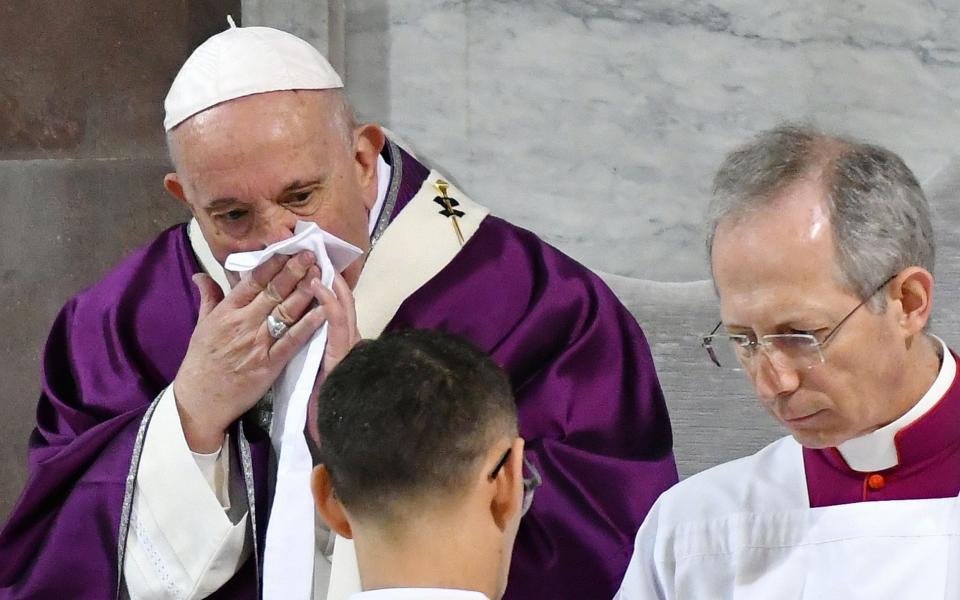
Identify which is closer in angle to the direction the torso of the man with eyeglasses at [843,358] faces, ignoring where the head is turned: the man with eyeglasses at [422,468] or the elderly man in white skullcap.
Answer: the man with eyeglasses

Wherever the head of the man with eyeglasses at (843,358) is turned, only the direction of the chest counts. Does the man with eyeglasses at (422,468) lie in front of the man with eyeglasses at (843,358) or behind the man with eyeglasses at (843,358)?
in front

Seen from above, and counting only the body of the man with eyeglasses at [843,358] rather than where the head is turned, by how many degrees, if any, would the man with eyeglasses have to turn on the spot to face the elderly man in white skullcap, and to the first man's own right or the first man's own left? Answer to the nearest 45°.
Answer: approximately 45° to the first man's own right

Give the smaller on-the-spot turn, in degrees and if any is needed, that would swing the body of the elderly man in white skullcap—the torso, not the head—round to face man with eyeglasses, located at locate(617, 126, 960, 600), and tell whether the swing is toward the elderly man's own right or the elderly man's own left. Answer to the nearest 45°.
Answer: approximately 45° to the elderly man's own left

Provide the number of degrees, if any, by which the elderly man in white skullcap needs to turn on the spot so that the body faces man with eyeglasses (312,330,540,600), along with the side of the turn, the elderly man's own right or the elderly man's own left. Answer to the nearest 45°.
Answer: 0° — they already face them

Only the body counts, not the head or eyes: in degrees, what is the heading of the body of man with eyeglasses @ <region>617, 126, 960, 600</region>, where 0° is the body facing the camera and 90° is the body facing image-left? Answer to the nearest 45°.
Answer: approximately 45°

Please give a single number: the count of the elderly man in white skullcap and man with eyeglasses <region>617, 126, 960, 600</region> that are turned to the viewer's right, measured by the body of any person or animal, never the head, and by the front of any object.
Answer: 0

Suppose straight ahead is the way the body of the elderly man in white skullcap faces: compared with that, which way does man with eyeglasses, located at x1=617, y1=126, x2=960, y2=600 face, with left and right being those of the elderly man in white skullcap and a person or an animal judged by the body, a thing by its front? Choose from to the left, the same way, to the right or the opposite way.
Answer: to the right

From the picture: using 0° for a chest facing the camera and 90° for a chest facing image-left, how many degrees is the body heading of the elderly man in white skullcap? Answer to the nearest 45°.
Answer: approximately 0°

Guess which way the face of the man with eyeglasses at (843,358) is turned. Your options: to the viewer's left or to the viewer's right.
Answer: to the viewer's left
